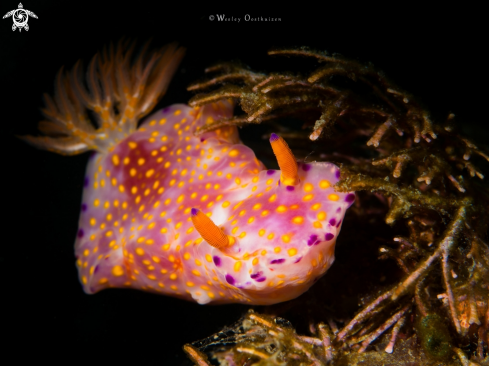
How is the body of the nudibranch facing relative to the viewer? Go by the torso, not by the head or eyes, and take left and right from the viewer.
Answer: facing the viewer and to the right of the viewer
